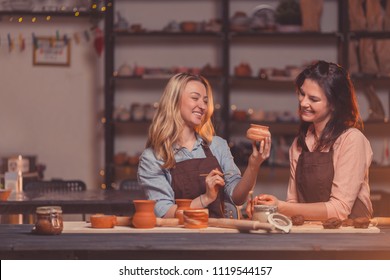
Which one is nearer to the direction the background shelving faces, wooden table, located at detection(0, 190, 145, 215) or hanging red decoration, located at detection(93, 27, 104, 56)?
the wooden table

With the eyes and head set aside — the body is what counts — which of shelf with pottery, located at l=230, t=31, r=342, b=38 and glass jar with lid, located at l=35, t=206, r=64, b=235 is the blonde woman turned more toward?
the glass jar with lid

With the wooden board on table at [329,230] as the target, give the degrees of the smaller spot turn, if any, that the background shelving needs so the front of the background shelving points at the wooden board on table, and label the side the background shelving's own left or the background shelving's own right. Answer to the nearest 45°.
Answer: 0° — it already faces it

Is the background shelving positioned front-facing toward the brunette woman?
yes

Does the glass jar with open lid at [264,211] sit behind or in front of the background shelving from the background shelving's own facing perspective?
in front

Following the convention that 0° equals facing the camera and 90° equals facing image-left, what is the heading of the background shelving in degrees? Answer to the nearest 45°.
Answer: approximately 0°

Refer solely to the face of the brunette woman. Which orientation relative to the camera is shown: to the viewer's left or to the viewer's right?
to the viewer's left

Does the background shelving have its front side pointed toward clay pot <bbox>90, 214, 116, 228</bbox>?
yes

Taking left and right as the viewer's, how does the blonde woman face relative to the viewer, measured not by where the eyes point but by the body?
facing the viewer and to the right of the viewer

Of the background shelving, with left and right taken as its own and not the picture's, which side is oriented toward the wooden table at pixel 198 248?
front

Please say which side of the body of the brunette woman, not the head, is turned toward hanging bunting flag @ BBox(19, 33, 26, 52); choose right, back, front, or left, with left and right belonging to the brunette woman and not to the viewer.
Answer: right

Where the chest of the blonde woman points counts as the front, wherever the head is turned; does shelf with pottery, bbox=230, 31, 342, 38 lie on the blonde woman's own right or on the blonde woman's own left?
on the blonde woman's own left

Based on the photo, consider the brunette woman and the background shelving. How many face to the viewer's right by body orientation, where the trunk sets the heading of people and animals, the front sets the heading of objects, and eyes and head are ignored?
0
